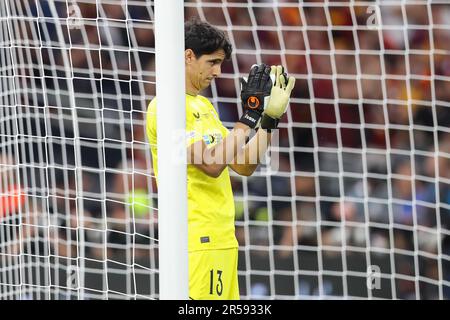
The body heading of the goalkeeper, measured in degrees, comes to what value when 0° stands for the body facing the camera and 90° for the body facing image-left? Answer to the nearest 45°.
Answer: approximately 315°
